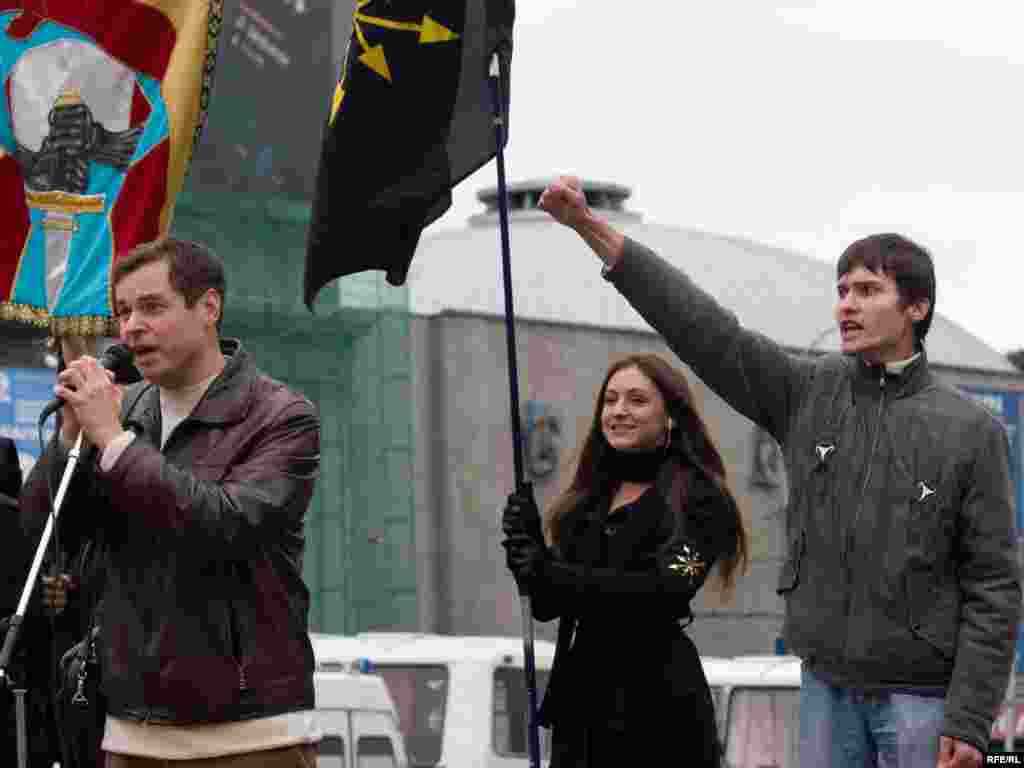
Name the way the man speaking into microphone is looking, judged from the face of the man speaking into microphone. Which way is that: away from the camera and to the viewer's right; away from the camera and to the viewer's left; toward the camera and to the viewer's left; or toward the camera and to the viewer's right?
toward the camera and to the viewer's left

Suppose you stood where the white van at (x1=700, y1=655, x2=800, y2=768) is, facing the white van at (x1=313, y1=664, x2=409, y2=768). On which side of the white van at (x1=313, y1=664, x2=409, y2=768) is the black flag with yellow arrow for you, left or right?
left

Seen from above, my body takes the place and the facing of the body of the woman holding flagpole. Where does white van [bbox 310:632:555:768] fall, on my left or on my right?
on my right

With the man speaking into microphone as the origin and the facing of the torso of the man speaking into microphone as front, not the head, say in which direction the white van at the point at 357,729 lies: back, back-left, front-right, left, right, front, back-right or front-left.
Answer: back-right
